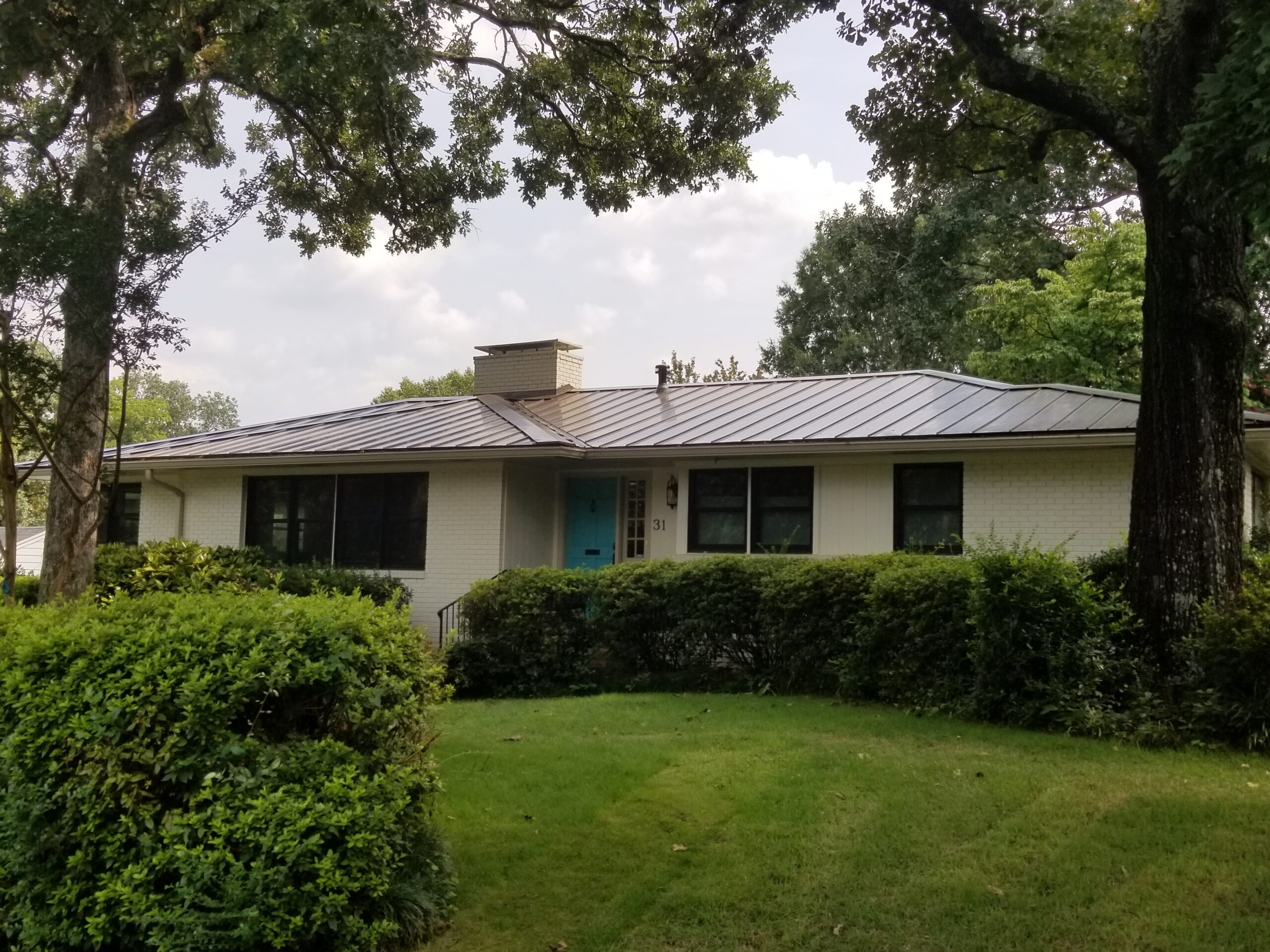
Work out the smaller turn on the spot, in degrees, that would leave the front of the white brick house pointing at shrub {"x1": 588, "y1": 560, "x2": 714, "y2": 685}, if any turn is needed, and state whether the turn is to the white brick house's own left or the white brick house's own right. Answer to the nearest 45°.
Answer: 0° — it already faces it

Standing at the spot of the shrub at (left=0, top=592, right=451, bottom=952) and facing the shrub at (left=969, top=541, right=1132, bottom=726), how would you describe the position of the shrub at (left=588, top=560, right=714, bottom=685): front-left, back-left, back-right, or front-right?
front-left

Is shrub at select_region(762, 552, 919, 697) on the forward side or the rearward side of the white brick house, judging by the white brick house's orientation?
on the forward side

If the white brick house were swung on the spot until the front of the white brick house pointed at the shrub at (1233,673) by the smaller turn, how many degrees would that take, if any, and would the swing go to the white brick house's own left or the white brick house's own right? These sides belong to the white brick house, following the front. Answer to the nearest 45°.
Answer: approximately 45° to the white brick house's own left

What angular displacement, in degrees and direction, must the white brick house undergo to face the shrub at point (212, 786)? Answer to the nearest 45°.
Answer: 0° — it already faces it

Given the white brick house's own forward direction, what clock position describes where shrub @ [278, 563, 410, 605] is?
The shrub is roughly at 3 o'clock from the white brick house.

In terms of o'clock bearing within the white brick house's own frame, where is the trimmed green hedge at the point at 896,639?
The trimmed green hedge is roughly at 11 o'clock from the white brick house.

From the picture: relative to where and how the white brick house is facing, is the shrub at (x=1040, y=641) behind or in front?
in front

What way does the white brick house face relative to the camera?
toward the camera

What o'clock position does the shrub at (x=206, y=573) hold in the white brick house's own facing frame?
The shrub is roughly at 3 o'clock from the white brick house.
